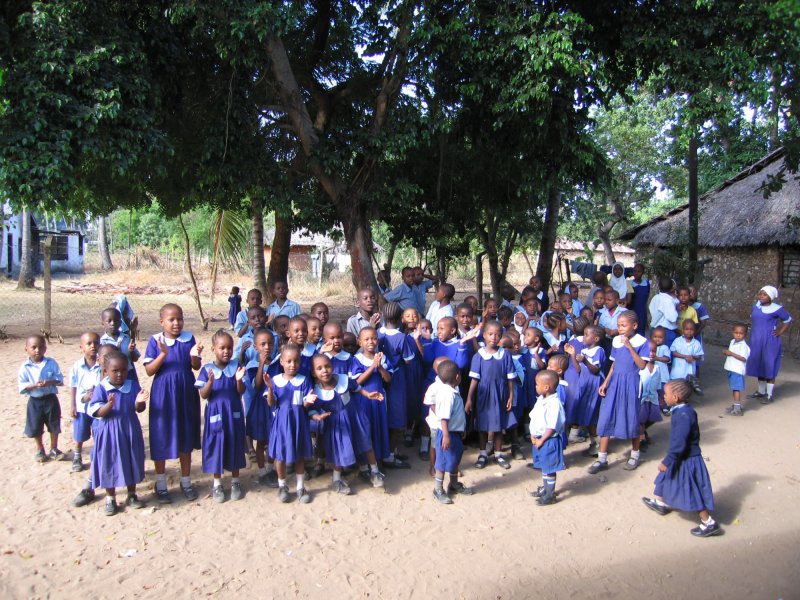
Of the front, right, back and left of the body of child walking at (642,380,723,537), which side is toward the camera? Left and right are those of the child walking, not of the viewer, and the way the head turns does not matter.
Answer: left

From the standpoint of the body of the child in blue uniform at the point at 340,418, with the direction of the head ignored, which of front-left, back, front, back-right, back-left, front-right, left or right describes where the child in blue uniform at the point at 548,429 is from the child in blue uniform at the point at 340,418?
left

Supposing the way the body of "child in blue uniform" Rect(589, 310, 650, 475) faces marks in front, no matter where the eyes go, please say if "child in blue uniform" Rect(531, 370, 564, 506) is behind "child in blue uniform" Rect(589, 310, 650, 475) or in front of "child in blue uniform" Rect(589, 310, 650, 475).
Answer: in front

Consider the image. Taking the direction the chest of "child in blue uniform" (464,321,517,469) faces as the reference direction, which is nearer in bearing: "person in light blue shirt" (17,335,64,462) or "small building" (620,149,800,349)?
the person in light blue shirt

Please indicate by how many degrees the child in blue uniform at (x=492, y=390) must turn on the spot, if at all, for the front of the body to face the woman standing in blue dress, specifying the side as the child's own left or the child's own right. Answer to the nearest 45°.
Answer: approximately 135° to the child's own left

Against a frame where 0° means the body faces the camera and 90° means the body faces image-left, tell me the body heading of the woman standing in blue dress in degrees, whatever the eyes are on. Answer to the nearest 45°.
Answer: approximately 45°
